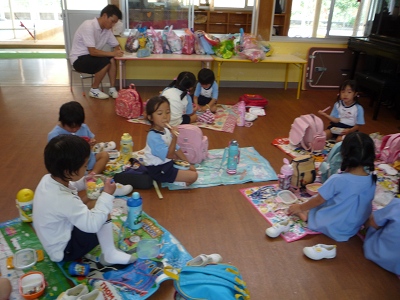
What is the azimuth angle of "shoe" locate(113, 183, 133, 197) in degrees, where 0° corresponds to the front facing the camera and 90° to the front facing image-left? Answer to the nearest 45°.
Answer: approximately 270°

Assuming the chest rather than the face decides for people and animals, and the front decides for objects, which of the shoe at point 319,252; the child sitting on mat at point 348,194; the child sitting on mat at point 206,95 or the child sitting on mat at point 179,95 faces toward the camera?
the child sitting on mat at point 206,95

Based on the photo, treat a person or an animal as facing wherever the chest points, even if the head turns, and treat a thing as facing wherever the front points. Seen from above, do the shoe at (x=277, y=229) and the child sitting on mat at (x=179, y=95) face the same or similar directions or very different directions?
very different directions

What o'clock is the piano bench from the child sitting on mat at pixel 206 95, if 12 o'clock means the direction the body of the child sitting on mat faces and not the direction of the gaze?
The piano bench is roughly at 9 o'clock from the child sitting on mat.

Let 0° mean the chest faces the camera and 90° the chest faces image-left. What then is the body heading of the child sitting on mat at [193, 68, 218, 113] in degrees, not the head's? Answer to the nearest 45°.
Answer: approximately 0°

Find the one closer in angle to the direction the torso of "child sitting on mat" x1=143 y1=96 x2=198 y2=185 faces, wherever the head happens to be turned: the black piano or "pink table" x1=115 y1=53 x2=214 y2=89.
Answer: the black piano

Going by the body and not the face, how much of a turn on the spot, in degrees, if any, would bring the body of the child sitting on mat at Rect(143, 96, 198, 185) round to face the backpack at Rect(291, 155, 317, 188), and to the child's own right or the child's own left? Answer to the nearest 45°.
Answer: approximately 45° to the child's own left

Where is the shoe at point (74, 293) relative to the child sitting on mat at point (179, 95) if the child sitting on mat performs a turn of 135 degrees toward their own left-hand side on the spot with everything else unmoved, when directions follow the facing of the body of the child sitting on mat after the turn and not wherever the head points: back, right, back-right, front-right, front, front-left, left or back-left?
left
